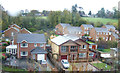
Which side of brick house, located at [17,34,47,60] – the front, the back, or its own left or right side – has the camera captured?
front

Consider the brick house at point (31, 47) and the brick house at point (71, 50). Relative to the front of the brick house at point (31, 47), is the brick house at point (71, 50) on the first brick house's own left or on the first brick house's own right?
on the first brick house's own left

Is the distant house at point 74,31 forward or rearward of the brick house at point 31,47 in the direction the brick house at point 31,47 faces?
rearward

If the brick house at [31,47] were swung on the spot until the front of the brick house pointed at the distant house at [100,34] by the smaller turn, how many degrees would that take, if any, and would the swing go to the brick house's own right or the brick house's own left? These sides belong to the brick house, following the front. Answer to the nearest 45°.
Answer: approximately 135° to the brick house's own left
